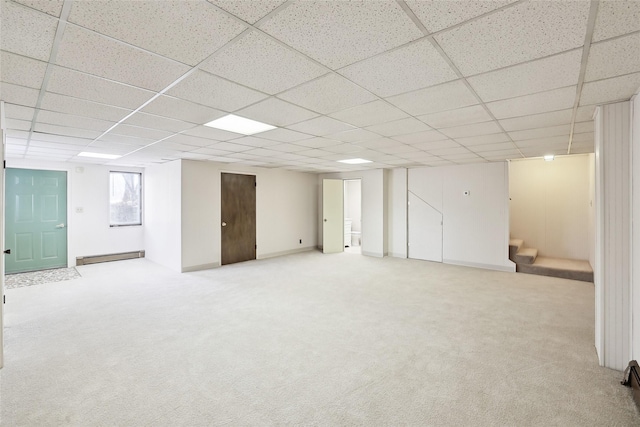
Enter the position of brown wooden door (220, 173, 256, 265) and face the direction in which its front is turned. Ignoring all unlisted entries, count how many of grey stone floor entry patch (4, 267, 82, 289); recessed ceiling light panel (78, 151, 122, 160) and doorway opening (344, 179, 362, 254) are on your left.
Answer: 1

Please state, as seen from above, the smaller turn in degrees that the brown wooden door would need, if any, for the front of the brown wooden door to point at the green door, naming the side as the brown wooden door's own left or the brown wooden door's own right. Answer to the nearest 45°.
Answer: approximately 135° to the brown wooden door's own right

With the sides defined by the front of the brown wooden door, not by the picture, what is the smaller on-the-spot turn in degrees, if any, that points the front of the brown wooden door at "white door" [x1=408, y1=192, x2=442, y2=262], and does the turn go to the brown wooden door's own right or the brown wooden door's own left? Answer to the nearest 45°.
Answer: approximately 45° to the brown wooden door's own left

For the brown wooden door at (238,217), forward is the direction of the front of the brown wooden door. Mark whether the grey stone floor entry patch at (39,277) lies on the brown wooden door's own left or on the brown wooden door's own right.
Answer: on the brown wooden door's own right

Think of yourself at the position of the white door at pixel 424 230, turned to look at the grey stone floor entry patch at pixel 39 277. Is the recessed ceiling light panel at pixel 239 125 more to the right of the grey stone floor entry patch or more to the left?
left

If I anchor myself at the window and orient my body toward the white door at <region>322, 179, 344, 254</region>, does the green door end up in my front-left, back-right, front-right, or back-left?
back-right

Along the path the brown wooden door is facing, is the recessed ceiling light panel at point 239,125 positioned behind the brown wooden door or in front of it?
in front

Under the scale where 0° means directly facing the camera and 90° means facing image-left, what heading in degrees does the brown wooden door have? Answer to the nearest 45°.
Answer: approximately 315°

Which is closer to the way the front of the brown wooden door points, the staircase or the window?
the staircase

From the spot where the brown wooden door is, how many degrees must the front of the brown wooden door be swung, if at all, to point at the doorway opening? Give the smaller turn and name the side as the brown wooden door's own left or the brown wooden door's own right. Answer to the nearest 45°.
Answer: approximately 90° to the brown wooden door's own left

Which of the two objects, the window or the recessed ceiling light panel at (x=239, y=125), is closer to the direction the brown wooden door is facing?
the recessed ceiling light panel

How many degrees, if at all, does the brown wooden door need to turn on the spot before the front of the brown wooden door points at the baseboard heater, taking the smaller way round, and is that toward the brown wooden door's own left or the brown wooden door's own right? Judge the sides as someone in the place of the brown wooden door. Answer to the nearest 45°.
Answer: approximately 135° to the brown wooden door's own right
